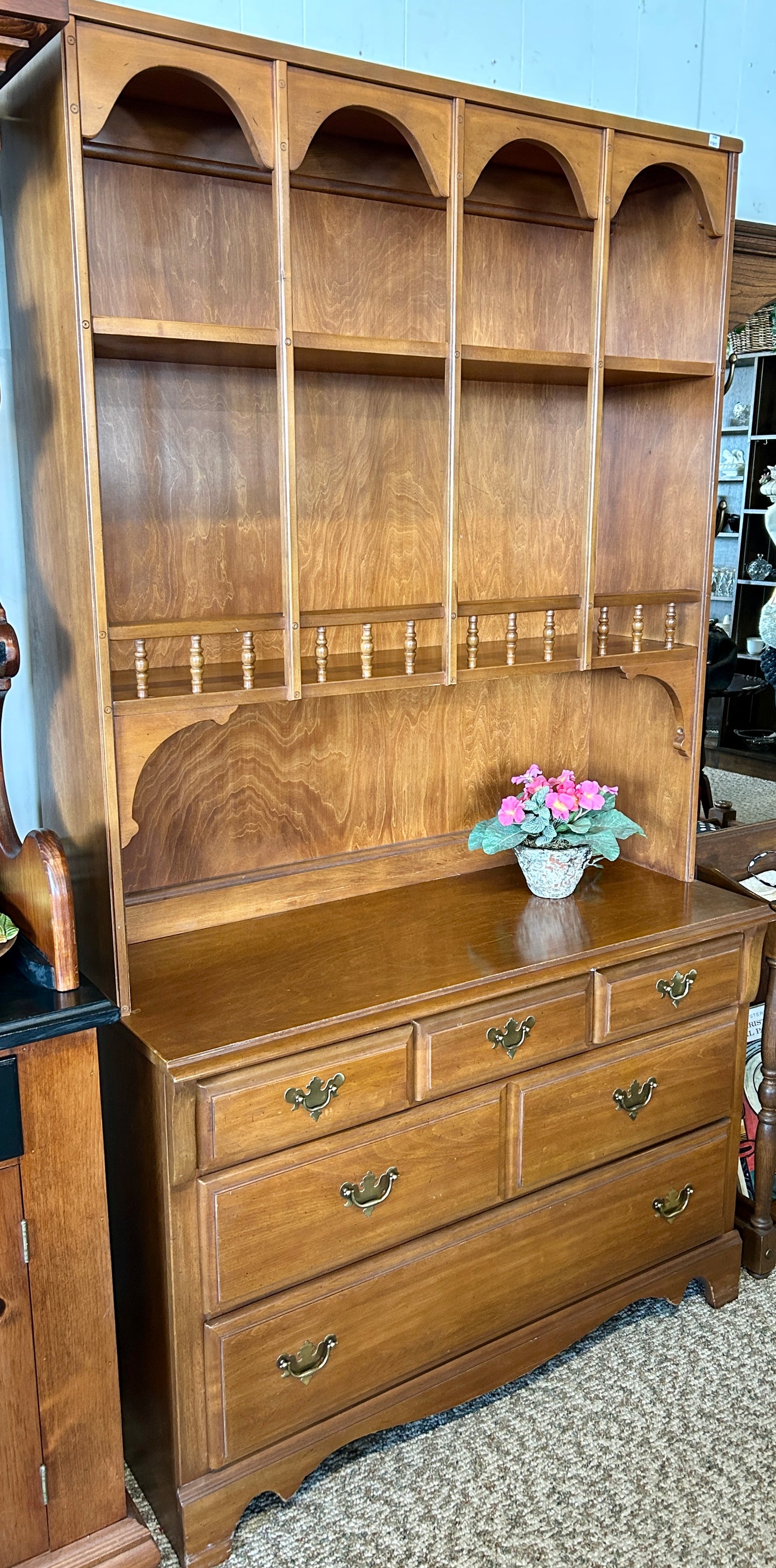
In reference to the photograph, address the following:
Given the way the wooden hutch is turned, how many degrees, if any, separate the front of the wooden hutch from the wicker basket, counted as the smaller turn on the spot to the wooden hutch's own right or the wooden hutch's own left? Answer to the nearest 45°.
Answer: approximately 90° to the wooden hutch's own left
